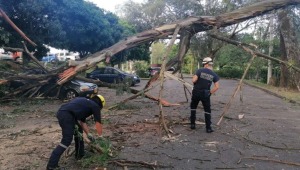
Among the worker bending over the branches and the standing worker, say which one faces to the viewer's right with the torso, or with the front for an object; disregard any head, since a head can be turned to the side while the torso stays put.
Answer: the worker bending over the branches

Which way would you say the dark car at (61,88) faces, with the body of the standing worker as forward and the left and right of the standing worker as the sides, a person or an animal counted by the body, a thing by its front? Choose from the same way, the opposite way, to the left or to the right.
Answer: to the right

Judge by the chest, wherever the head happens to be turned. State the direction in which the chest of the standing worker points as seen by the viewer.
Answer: away from the camera

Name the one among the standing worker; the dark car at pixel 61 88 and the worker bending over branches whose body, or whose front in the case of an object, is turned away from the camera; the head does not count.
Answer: the standing worker

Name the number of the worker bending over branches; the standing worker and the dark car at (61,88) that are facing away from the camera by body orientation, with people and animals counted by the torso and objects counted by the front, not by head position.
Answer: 1

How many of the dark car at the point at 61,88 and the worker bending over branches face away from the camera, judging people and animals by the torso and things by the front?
0

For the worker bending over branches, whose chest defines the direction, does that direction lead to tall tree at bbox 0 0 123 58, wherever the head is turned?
no

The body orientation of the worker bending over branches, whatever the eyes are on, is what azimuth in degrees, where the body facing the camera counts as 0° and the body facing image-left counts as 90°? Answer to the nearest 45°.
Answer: approximately 270°

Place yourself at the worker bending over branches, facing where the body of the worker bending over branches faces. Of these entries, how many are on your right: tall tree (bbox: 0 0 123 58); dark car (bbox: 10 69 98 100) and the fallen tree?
0

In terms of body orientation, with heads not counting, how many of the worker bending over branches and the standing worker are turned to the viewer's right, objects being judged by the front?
1
